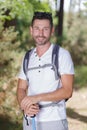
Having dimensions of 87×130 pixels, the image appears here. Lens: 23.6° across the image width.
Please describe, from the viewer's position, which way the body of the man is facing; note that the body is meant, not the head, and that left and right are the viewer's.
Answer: facing the viewer and to the left of the viewer
